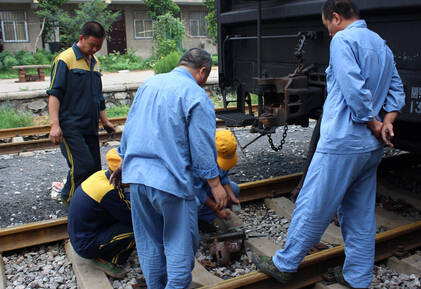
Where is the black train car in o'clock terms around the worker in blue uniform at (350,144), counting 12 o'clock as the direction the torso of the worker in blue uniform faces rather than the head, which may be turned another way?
The black train car is roughly at 1 o'clock from the worker in blue uniform.

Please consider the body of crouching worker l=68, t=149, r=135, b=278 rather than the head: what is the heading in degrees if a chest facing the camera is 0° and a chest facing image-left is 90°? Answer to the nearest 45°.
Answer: approximately 270°

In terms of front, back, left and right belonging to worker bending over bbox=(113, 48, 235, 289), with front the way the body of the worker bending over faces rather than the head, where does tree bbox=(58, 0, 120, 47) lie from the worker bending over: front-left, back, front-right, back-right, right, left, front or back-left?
front-left

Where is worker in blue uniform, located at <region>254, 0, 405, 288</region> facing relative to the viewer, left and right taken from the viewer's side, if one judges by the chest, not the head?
facing away from the viewer and to the left of the viewer

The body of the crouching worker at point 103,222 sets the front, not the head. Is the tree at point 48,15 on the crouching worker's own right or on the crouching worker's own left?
on the crouching worker's own left

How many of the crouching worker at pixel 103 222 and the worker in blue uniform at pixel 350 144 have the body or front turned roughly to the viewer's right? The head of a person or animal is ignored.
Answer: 1

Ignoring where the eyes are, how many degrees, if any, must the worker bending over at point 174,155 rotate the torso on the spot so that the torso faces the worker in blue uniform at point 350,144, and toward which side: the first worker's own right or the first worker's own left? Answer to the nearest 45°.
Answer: approximately 45° to the first worker's own right

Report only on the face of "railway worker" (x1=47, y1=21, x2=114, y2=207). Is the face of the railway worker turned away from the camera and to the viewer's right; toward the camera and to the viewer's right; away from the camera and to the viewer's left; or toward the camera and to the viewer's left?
toward the camera and to the viewer's right

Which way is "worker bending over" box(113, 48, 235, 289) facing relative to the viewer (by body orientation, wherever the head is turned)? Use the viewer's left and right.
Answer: facing away from the viewer and to the right of the viewer

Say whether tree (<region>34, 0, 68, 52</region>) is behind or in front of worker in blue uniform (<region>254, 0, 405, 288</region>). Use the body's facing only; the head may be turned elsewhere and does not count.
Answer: in front

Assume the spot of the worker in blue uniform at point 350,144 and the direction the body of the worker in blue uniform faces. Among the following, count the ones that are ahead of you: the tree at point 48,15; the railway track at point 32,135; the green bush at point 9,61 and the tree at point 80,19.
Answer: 4

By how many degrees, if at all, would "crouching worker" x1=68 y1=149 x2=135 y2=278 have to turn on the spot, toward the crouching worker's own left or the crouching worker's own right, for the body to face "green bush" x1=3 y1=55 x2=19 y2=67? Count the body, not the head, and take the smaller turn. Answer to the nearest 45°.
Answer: approximately 90° to the crouching worker's own left

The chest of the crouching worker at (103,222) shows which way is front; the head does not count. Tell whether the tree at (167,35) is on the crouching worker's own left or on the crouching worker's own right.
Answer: on the crouching worker's own left

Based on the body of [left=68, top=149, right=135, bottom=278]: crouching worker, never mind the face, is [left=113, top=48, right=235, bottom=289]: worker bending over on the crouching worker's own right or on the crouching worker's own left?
on the crouching worker's own right
